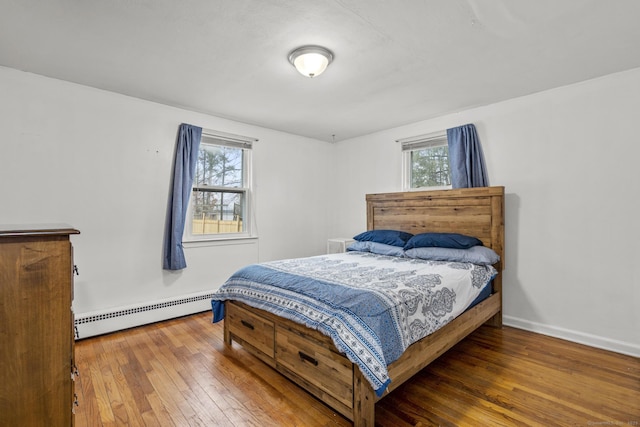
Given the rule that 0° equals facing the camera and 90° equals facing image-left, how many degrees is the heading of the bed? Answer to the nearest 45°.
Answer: approximately 45°

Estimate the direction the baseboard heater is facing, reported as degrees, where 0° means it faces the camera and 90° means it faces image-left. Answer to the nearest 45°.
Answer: approximately 315°

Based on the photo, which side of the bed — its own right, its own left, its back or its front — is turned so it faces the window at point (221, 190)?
right

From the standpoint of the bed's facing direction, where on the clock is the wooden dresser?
The wooden dresser is roughly at 12 o'clock from the bed.

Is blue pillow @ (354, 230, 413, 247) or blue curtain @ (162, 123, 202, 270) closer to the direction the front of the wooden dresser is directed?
the blue pillow

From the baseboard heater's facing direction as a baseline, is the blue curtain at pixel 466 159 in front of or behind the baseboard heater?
in front

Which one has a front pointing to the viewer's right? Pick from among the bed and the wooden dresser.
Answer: the wooden dresser

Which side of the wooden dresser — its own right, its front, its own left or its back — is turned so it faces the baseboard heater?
left

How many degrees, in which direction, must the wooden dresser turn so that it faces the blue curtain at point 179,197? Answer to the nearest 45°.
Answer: approximately 45° to its left

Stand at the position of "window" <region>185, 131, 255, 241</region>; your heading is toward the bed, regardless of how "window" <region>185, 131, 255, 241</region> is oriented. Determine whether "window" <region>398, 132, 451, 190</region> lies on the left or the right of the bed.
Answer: left

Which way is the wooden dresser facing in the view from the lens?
facing to the right of the viewer

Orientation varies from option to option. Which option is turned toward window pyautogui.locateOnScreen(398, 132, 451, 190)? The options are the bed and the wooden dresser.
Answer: the wooden dresser

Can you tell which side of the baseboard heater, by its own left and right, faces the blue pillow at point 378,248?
left

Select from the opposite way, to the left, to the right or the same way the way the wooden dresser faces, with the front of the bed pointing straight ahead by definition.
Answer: the opposite way

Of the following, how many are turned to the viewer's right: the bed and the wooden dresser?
1
